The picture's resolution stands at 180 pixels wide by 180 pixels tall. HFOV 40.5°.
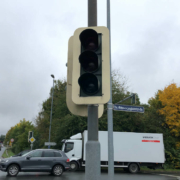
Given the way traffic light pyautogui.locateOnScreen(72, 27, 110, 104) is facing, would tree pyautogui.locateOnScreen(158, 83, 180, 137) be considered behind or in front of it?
behind

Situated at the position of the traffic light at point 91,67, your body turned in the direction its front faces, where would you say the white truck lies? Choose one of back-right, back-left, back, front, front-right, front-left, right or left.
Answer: back

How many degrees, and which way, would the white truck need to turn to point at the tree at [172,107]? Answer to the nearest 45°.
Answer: approximately 135° to its right

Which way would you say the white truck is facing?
to the viewer's left

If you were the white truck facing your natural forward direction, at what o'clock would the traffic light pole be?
The traffic light pole is roughly at 9 o'clock from the white truck.

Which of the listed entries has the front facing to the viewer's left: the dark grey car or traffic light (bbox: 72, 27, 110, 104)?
the dark grey car

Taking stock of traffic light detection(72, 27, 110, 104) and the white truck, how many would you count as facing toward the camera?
1

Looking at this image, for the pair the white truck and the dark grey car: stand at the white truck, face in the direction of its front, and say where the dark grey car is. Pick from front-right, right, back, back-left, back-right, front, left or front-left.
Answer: front-left

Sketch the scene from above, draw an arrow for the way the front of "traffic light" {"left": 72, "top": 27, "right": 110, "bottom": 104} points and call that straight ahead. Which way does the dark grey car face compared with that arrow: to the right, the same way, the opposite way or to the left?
to the right

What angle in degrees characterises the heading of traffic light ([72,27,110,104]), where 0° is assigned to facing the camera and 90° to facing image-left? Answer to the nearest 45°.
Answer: approximately 0°

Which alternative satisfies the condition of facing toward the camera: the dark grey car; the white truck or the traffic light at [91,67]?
the traffic light

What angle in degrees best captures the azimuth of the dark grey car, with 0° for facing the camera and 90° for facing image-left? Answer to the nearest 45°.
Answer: approximately 90°

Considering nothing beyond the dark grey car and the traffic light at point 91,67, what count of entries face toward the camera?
1

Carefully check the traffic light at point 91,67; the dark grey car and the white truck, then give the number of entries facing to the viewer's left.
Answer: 2

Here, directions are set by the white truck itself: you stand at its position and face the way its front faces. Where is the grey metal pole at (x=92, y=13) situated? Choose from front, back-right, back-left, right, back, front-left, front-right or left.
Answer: left
